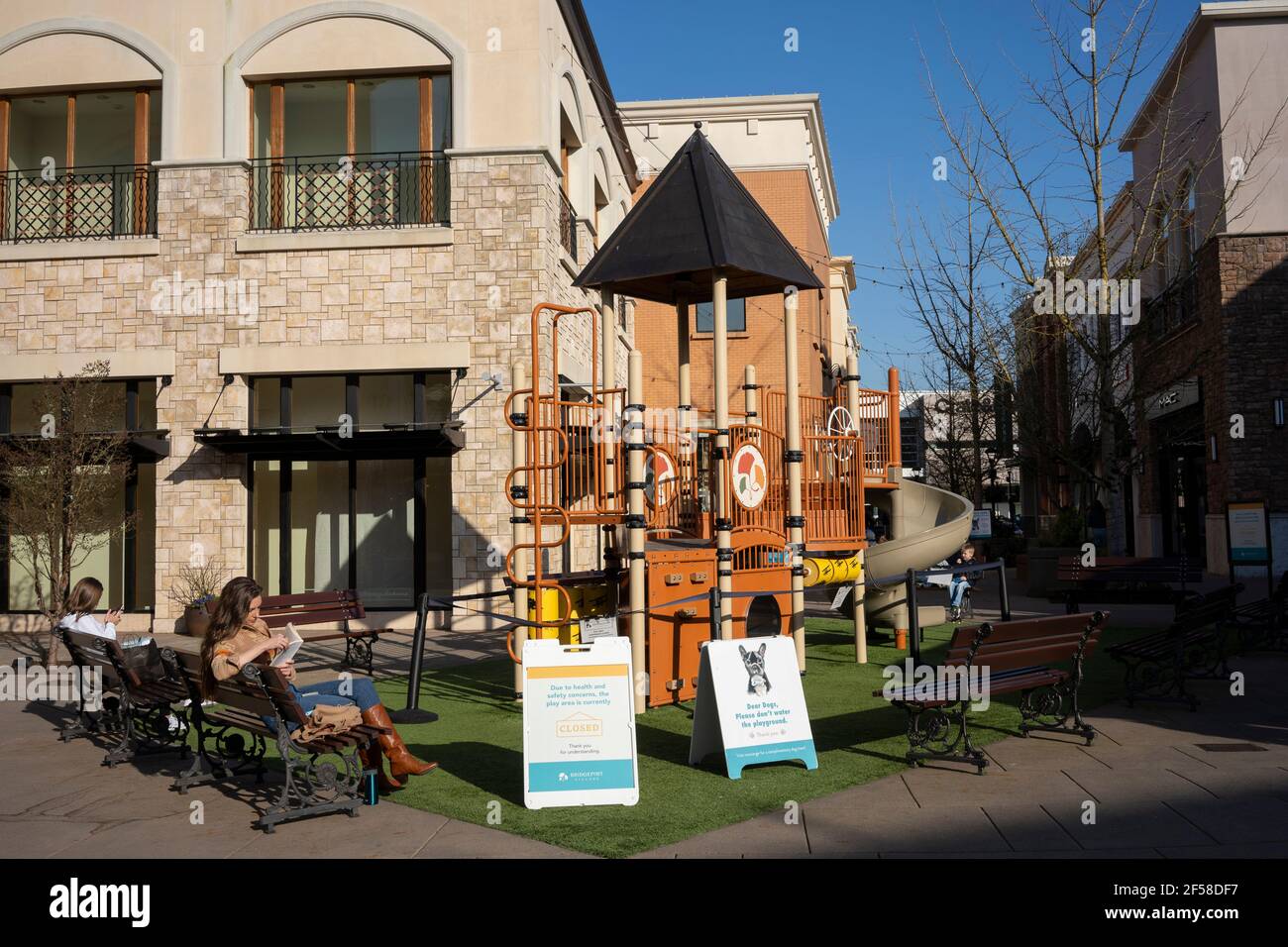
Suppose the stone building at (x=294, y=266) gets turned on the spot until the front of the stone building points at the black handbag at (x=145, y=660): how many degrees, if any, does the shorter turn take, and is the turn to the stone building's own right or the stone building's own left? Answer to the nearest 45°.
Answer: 0° — it already faces it

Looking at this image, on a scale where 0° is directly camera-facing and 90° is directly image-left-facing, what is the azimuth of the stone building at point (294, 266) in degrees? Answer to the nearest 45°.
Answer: approximately 0°

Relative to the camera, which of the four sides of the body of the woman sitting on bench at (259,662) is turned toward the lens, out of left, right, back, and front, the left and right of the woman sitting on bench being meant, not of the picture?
right

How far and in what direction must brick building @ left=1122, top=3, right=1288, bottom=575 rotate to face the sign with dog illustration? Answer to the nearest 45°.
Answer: approximately 90° to its left

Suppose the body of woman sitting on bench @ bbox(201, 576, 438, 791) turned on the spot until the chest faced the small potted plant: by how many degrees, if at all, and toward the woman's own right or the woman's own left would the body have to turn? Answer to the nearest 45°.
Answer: approximately 90° to the woman's own left

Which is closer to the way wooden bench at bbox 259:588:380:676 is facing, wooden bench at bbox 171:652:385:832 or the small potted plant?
the wooden bench

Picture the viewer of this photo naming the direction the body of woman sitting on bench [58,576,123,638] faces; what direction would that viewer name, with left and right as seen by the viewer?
facing away from the viewer and to the right of the viewer

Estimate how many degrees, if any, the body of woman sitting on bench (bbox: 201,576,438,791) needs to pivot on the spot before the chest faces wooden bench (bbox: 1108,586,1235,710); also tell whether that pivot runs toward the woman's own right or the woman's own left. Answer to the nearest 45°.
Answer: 0° — they already face it
